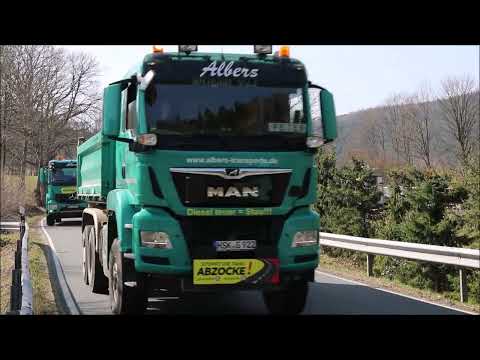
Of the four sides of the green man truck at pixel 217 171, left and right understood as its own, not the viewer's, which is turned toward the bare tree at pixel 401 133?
back

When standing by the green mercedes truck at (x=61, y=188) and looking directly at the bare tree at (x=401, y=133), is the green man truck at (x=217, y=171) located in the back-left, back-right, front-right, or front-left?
back-right

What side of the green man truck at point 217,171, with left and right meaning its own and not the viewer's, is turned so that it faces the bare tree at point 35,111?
back

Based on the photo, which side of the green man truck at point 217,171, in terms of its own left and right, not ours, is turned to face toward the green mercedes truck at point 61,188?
back

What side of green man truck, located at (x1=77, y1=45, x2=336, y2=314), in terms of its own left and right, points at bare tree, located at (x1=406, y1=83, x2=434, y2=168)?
back

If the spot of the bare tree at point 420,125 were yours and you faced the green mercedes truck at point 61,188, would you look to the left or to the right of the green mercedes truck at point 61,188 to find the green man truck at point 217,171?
left

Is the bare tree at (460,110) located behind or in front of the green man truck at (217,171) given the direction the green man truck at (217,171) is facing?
behind

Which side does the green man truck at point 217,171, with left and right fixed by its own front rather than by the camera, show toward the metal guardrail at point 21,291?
right

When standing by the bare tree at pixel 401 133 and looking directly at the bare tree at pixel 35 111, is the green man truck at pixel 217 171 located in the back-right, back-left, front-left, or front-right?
front-left

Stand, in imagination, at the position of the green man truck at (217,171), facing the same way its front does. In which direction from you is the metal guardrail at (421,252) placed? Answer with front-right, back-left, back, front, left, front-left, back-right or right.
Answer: back-left

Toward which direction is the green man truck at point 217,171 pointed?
toward the camera
